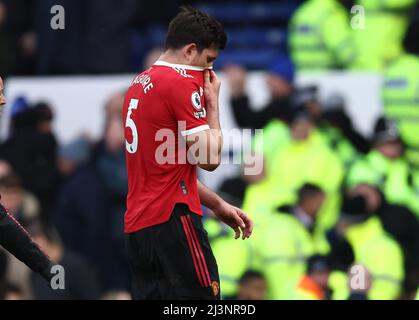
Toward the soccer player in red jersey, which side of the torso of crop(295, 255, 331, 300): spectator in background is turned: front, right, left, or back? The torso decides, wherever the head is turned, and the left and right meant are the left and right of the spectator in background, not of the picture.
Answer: right

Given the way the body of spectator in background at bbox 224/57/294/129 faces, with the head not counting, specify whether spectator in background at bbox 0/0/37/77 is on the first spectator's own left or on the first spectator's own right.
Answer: on the first spectator's own right

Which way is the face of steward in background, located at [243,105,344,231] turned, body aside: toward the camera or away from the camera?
toward the camera

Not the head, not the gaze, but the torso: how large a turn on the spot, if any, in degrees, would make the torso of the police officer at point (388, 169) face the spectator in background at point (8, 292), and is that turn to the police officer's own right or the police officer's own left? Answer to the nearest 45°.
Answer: approximately 45° to the police officer's own right

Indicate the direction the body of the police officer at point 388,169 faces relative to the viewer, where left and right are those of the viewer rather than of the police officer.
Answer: facing the viewer

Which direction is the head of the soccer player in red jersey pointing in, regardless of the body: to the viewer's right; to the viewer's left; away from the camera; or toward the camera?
to the viewer's right

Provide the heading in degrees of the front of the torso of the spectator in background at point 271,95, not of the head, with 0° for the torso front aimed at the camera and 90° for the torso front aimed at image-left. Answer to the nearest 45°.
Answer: approximately 45°

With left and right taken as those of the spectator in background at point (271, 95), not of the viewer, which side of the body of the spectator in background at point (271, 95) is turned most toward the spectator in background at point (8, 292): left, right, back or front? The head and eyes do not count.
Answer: front
